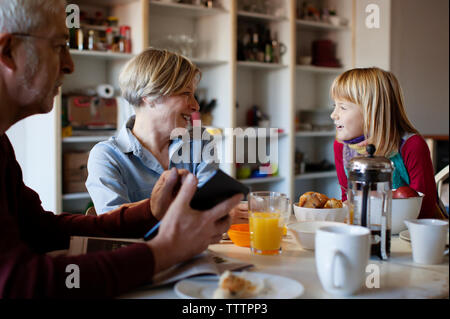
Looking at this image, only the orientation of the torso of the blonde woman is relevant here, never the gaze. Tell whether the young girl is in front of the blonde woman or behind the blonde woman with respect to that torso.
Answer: in front

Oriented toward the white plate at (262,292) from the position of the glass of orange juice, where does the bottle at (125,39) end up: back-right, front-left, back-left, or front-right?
back-right

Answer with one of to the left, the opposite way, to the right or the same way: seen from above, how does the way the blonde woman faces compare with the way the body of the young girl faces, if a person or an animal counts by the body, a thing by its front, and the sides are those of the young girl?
to the left

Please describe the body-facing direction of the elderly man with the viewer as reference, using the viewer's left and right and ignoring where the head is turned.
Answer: facing to the right of the viewer

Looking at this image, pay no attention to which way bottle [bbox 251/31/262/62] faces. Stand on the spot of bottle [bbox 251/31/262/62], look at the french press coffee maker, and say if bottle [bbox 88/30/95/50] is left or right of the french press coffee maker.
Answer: right

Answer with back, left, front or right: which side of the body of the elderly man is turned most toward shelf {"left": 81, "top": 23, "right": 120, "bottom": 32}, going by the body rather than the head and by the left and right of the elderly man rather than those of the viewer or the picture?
left

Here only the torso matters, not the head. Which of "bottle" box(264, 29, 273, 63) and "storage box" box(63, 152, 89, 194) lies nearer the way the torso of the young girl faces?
the storage box

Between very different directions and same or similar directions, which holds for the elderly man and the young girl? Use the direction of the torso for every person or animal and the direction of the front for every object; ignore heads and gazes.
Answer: very different directions

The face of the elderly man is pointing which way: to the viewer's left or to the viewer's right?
to the viewer's right

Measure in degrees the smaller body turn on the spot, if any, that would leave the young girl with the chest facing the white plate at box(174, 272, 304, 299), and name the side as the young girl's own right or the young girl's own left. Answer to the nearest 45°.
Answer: approximately 45° to the young girl's own left

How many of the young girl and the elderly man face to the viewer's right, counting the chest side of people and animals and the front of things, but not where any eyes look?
1

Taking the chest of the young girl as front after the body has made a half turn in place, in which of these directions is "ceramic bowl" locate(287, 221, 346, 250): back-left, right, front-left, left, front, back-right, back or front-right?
back-right

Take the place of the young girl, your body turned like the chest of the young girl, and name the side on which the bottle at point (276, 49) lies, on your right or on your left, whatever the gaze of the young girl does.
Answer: on your right

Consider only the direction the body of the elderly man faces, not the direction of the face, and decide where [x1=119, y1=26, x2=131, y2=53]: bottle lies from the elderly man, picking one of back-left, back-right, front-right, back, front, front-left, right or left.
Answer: left
